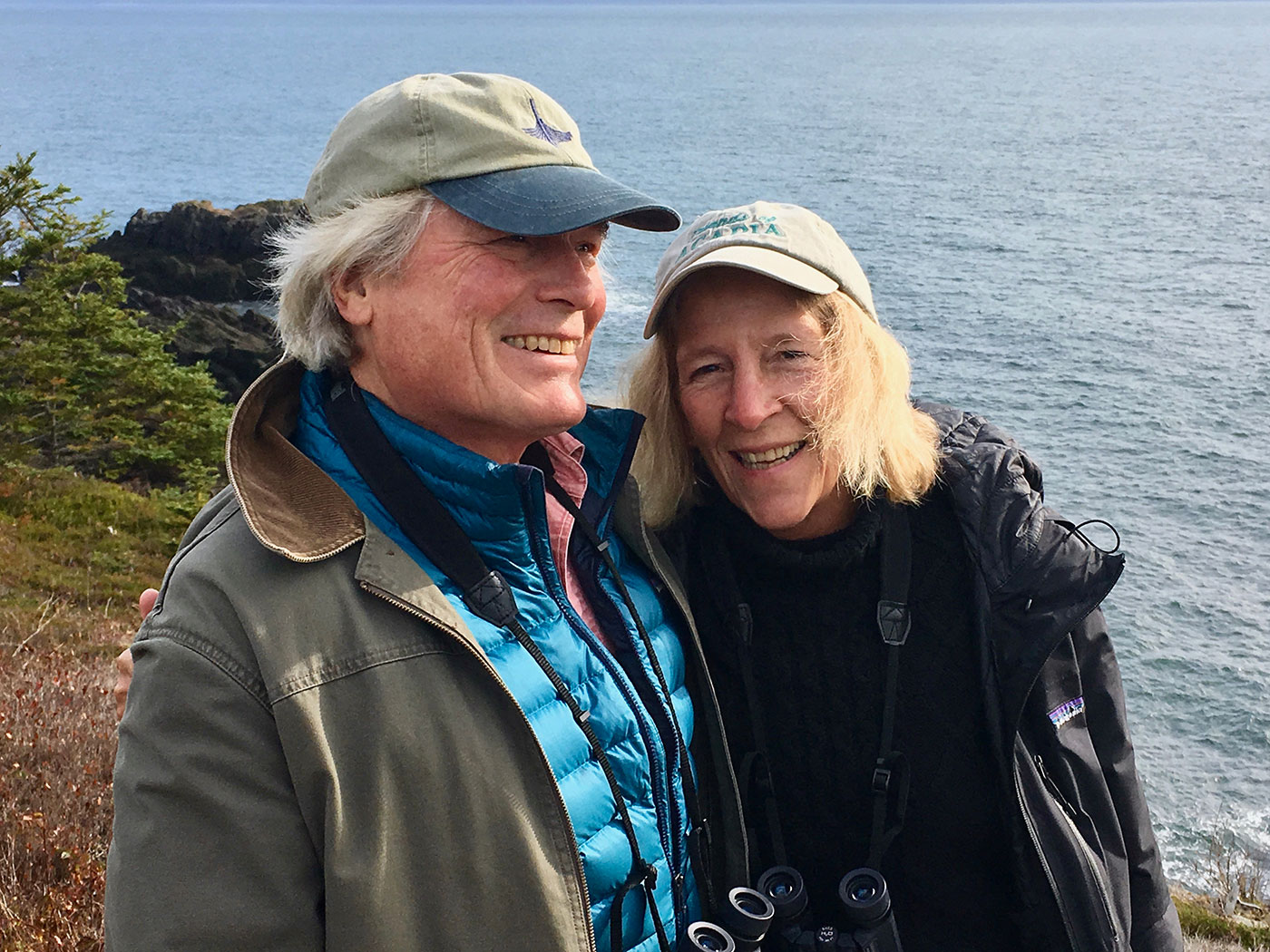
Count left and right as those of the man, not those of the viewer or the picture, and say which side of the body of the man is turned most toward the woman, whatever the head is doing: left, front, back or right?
left

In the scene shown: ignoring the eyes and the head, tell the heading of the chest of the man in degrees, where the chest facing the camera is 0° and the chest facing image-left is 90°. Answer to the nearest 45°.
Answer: approximately 315°

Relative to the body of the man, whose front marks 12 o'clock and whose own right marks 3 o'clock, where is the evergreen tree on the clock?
The evergreen tree is roughly at 7 o'clock from the man.

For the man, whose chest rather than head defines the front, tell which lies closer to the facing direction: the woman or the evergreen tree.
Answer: the woman
